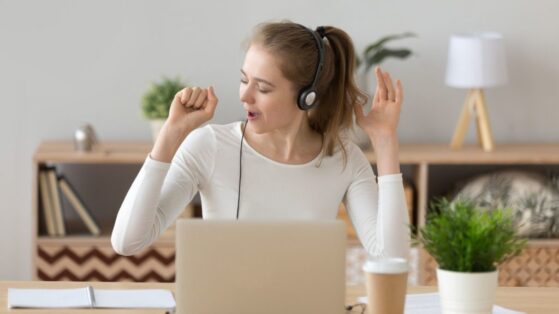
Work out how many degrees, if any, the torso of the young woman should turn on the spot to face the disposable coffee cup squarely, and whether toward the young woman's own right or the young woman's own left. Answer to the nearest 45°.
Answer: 0° — they already face it

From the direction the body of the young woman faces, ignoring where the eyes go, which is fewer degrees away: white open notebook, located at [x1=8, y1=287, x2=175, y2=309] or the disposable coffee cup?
the disposable coffee cup

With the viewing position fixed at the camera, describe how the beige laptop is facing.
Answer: facing away from the viewer

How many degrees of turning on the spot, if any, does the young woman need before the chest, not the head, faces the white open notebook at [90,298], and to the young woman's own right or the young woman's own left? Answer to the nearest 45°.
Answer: approximately 45° to the young woman's own right

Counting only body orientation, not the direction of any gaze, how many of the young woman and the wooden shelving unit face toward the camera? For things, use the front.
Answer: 2

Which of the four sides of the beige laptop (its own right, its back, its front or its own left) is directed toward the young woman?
front

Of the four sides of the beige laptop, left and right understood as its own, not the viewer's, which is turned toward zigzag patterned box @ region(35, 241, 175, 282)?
front

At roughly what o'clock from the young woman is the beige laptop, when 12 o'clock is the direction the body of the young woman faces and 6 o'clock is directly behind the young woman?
The beige laptop is roughly at 12 o'clock from the young woman.

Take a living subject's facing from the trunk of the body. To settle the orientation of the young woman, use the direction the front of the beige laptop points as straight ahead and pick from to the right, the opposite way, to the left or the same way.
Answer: the opposite way

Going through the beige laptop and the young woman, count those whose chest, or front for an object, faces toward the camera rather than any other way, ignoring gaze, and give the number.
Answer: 1

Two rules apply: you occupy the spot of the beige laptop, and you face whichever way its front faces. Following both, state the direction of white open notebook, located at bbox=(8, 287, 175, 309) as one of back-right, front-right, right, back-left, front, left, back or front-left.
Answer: front-left

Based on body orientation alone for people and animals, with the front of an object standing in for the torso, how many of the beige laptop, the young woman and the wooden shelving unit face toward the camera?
2
